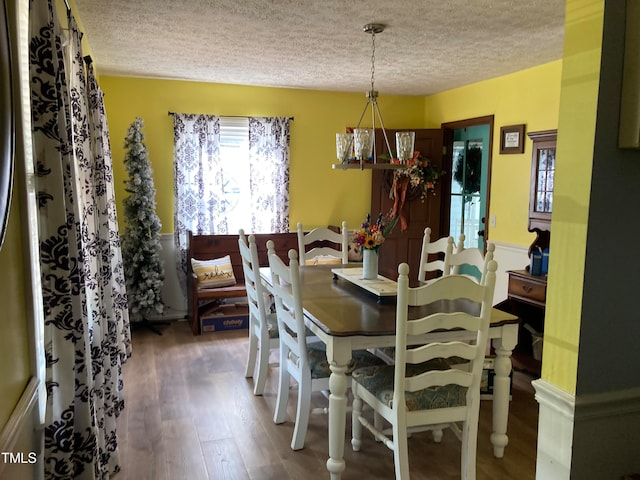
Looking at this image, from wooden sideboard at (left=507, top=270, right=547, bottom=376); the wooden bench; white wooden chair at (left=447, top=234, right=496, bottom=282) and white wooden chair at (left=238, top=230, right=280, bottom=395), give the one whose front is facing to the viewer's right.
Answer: white wooden chair at (left=238, top=230, right=280, bottom=395)

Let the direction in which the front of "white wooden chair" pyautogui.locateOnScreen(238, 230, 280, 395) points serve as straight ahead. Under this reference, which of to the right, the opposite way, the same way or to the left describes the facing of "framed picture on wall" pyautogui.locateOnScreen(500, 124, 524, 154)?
the opposite way

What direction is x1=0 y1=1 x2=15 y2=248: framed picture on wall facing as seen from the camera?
to the viewer's right

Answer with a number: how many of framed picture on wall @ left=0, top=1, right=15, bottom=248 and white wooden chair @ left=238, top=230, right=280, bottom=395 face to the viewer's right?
2

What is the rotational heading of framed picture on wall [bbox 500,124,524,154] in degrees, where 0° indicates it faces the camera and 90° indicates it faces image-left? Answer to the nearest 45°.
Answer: approximately 45°

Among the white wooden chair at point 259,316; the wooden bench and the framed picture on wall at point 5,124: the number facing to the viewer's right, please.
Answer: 2

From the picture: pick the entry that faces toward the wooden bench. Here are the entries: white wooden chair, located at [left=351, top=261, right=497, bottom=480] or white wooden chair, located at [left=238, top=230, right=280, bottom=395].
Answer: white wooden chair, located at [left=351, top=261, right=497, bottom=480]

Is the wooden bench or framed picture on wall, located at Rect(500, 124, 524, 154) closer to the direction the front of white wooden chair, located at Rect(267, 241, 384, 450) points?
the framed picture on wall

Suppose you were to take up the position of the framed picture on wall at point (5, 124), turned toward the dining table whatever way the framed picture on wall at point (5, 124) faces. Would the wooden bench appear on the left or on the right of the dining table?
left

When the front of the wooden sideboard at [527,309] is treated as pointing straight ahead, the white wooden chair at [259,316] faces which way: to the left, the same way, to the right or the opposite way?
the opposite way

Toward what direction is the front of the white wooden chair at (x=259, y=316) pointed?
to the viewer's right

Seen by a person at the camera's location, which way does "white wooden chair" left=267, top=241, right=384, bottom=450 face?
facing away from the viewer and to the right of the viewer
